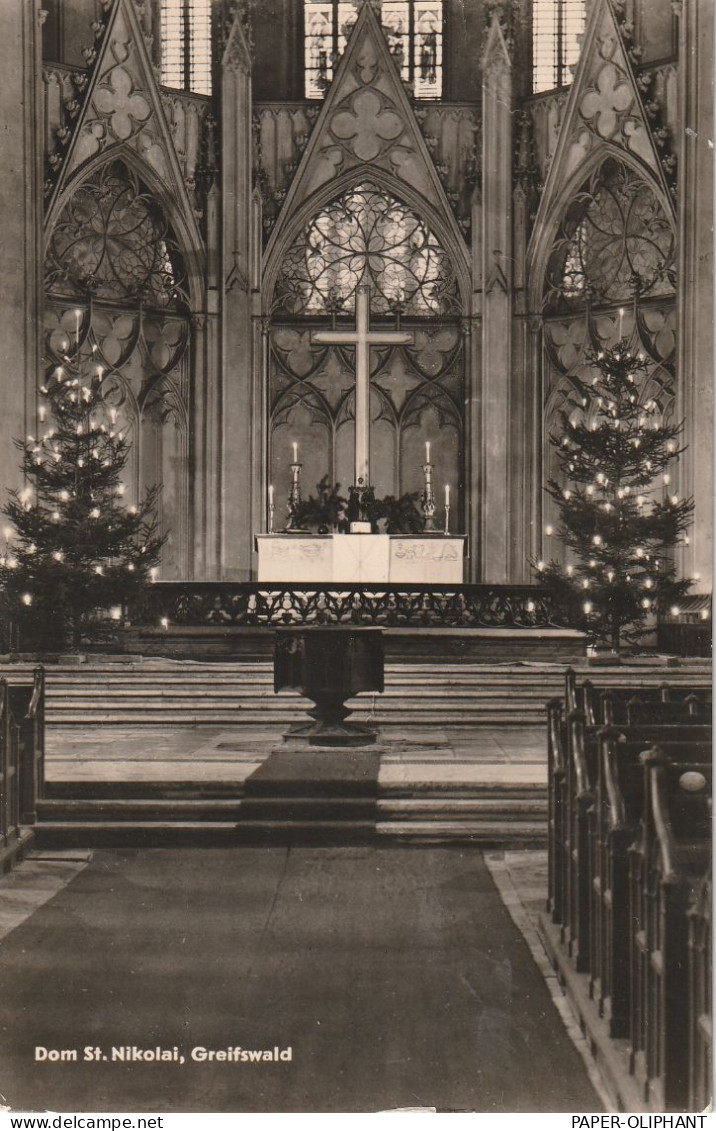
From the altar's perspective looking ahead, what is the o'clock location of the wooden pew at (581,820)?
The wooden pew is roughly at 12 o'clock from the altar.

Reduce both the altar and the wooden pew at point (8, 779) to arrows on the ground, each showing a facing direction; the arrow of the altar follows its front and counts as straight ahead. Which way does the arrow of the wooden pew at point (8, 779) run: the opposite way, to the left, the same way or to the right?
the opposite way

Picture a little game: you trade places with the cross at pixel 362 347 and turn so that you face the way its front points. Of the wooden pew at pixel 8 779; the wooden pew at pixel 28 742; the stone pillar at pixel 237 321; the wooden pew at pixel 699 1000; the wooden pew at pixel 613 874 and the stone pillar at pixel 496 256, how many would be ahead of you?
4

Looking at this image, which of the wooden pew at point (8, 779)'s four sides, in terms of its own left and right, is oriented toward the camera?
back

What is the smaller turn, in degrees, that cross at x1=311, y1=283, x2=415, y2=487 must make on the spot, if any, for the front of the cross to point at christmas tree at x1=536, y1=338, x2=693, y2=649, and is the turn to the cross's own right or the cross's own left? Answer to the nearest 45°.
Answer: approximately 45° to the cross's own left

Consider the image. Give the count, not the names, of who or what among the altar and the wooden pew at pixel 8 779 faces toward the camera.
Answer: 1

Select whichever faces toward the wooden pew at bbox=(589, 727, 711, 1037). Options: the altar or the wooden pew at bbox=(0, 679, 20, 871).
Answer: the altar

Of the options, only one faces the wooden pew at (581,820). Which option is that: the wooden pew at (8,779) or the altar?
the altar

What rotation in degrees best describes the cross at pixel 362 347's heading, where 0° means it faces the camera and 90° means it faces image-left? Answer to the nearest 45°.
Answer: approximately 0°

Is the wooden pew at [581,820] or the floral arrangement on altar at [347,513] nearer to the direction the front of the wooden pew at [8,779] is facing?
the floral arrangement on altar

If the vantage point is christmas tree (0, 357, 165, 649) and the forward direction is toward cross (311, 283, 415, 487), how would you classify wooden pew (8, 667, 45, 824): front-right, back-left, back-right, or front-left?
back-right
